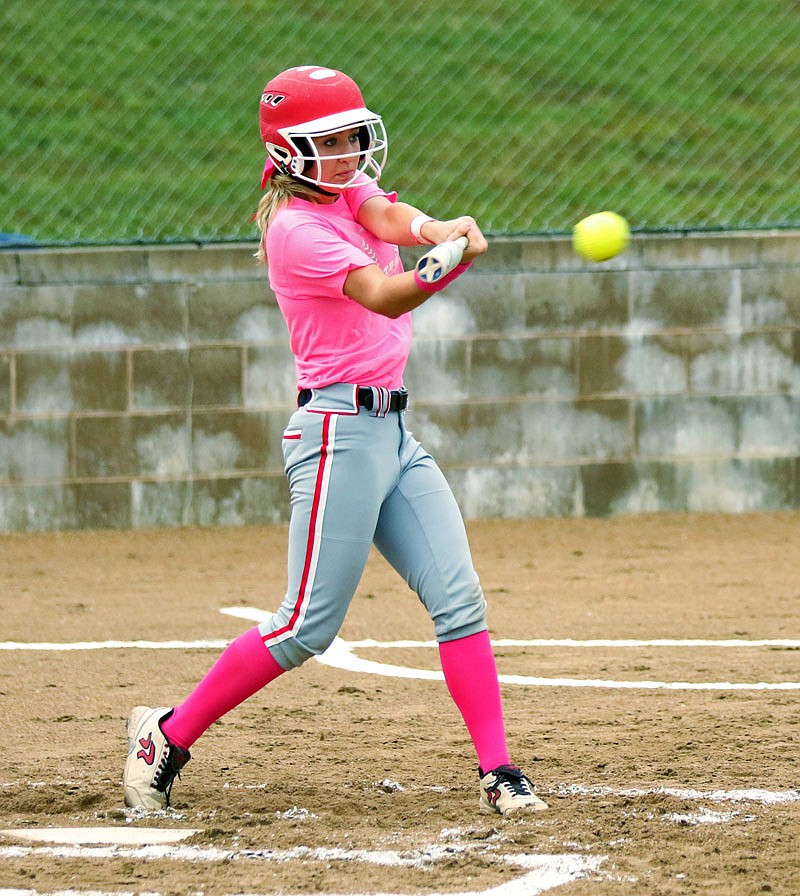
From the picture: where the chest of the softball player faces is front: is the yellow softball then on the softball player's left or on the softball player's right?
on the softball player's left

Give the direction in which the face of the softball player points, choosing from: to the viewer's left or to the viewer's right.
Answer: to the viewer's right

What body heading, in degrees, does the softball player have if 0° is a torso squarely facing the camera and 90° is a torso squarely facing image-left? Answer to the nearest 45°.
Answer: approximately 315°
